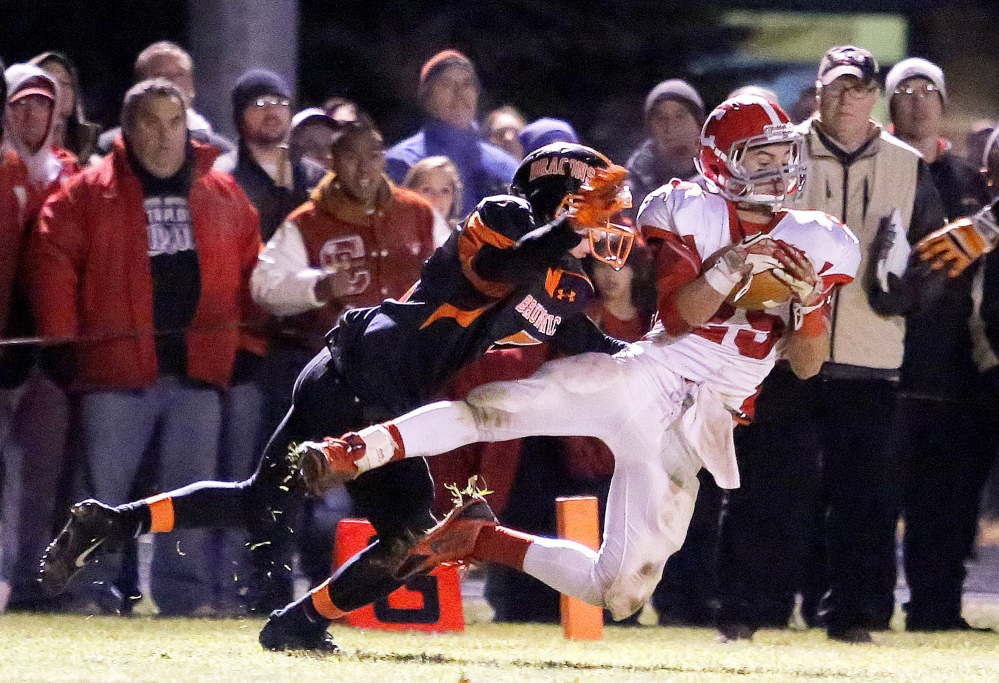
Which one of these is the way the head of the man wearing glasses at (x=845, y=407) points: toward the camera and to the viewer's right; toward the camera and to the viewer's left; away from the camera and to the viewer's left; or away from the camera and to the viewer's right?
toward the camera and to the viewer's left

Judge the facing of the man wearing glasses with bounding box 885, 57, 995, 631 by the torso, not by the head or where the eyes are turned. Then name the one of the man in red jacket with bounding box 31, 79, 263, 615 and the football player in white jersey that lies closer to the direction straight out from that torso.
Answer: the football player in white jersey

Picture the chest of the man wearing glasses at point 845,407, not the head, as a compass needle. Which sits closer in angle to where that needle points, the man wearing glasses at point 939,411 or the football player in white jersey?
the football player in white jersey

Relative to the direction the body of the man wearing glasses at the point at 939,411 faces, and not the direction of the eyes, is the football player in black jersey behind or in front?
in front

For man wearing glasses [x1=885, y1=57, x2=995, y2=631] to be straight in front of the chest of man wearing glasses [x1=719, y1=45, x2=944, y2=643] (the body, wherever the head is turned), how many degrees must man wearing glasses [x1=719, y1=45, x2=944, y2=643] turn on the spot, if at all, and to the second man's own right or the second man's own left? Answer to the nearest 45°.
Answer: approximately 135° to the second man's own left

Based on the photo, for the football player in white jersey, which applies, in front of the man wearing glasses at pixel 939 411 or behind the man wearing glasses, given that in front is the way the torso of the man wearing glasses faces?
in front

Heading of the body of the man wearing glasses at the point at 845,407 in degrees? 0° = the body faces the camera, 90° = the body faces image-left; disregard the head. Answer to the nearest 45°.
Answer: approximately 0°

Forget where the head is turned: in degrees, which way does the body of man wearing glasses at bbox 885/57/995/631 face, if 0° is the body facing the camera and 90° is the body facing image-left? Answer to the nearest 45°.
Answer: approximately 0°

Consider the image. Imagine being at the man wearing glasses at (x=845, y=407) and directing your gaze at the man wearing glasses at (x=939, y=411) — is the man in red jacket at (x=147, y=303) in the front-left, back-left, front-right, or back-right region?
back-left

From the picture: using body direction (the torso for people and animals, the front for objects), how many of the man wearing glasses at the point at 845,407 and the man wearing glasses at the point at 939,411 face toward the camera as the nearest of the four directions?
2

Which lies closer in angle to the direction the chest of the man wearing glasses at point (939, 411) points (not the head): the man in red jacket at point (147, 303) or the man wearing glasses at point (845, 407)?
the man wearing glasses

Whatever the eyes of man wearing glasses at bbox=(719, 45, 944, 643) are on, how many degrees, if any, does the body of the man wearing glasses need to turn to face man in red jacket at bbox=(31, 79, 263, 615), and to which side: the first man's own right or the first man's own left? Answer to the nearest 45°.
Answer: approximately 90° to the first man's own right
